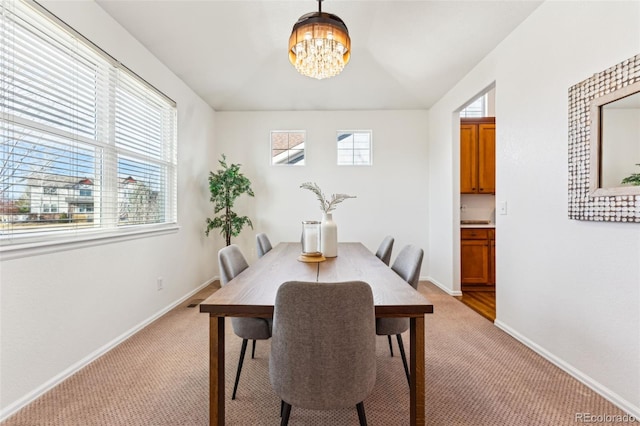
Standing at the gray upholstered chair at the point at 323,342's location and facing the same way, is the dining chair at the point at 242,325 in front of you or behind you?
in front

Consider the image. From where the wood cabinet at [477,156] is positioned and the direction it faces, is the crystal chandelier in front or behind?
in front

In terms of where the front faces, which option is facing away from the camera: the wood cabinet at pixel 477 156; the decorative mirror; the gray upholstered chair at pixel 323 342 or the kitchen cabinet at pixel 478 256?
the gray upholstered chair

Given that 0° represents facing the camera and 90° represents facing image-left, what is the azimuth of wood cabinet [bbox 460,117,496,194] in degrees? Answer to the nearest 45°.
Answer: approximately 0°

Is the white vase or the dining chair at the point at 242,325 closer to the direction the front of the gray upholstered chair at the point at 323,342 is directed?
the white vase

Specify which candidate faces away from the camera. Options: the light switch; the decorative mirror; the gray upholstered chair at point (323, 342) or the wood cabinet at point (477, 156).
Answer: the gray upholstered chair

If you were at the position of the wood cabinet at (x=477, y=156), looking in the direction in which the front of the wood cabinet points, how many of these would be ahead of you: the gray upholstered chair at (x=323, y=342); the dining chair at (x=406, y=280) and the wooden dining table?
3

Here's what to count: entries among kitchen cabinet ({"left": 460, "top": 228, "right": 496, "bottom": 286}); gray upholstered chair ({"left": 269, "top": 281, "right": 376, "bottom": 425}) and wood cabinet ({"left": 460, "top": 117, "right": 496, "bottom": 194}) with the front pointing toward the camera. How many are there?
2

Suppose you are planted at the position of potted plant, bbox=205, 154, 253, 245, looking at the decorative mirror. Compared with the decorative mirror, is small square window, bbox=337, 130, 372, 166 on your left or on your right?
left

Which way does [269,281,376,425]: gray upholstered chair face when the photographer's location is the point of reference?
facing away from the viewer

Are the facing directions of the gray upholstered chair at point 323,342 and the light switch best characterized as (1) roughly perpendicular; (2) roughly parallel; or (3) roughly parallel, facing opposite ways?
roughly perpendicular

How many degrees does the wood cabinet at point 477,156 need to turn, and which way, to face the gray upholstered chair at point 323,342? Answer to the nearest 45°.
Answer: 0° — it already faces it

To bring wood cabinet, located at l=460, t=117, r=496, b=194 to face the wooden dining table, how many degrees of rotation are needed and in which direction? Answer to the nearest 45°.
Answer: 0° — it already faces it

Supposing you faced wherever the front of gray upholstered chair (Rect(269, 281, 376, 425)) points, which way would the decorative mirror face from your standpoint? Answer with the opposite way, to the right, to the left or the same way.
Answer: to the left

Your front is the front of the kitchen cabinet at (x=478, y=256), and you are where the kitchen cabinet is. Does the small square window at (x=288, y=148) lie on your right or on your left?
on your right

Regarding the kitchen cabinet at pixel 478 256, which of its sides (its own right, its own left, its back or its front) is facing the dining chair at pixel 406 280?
front
